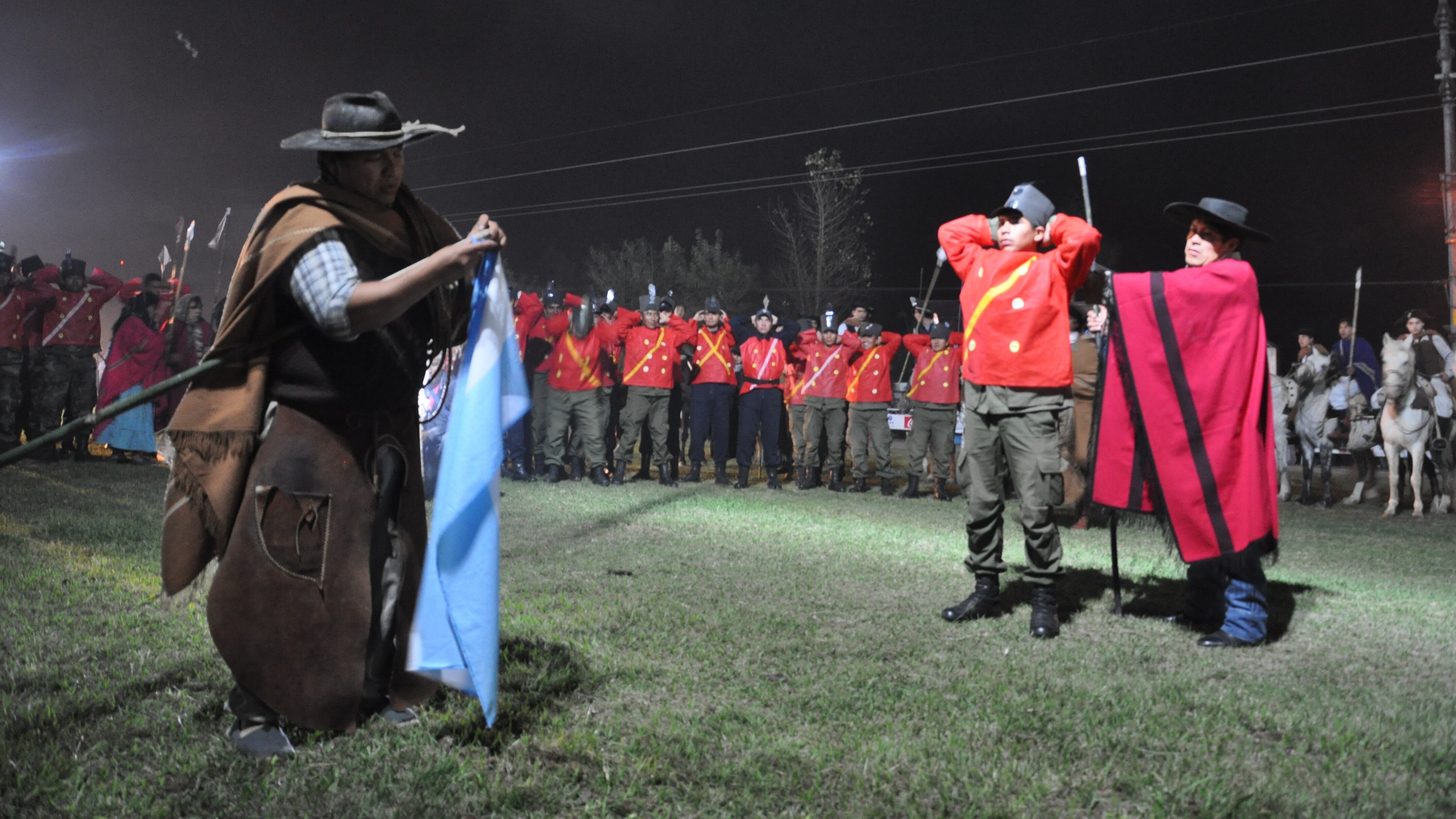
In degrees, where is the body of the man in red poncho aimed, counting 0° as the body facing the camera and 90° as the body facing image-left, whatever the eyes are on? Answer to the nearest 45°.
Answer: approximately 90°

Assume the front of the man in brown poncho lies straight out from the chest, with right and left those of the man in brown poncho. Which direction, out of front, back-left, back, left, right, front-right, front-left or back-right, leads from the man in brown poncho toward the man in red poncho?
front-left

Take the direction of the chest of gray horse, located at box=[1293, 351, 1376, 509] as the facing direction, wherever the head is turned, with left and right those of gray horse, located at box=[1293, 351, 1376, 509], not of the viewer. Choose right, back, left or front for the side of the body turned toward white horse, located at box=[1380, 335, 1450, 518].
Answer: left

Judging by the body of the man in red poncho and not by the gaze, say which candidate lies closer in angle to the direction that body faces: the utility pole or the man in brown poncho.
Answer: the man in brown poncho

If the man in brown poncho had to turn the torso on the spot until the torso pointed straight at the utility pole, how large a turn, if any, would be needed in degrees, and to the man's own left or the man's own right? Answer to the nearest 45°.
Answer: approximately 45° to the man's own left

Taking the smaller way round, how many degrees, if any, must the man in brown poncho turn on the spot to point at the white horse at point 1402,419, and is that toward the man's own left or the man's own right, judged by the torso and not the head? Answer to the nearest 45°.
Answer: approximately 45° to the man's own left

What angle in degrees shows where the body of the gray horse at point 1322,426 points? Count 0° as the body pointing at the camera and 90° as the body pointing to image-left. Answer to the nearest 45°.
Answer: approximately 45°

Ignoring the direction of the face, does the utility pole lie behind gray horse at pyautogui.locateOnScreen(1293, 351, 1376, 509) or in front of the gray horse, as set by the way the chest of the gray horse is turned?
behind
